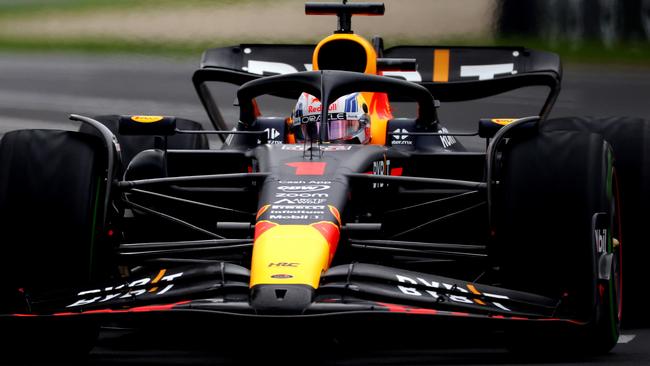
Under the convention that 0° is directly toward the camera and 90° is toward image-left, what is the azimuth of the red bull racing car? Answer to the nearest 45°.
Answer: approximately 0°
